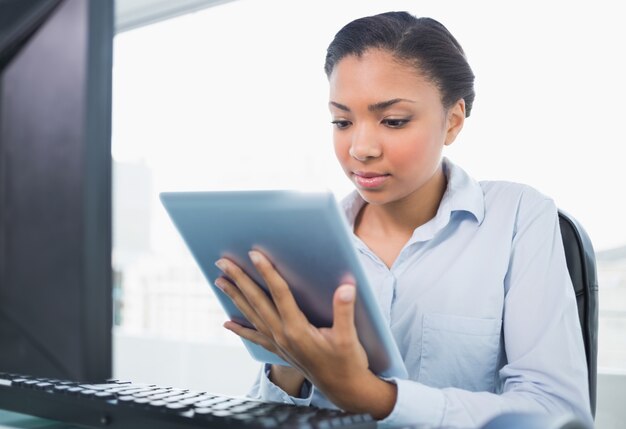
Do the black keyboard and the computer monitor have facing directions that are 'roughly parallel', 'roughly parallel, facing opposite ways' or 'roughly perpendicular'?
roughly parallel

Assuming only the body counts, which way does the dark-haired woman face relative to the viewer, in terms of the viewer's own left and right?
facing the viewer and to the left of the viewer

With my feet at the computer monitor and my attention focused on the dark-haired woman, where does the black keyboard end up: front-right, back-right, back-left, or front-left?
front-right

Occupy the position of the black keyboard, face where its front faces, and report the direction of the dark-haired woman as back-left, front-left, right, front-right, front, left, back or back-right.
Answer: front

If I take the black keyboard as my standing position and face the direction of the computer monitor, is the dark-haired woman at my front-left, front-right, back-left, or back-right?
back-right

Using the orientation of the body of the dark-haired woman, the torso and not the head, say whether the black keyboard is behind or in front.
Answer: in front

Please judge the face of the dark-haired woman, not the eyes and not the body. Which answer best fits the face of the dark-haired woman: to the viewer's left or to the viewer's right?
to the viewer's left

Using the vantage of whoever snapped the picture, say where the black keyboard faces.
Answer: facing away from the viewer and to the right of the viewer

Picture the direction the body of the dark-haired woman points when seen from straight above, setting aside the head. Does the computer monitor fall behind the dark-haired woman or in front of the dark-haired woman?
in front

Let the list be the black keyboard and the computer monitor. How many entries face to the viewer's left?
0

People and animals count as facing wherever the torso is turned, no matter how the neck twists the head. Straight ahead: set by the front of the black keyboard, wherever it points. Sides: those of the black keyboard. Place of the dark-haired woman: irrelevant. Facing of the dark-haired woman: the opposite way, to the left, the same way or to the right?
the opposite way
